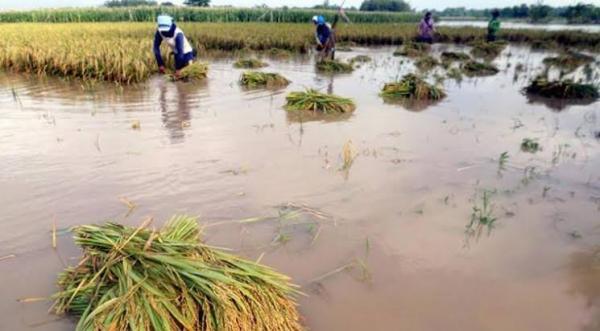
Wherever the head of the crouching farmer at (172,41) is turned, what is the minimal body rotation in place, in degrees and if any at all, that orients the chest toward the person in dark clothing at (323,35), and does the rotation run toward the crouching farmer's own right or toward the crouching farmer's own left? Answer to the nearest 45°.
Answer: approximately 180°

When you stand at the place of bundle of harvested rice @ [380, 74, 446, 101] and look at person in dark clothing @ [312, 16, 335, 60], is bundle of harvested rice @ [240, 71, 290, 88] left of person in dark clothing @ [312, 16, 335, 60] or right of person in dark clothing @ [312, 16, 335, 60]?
left

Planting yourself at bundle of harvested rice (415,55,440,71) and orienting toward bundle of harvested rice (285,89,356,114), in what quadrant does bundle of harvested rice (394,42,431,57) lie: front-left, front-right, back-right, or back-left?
back-right
